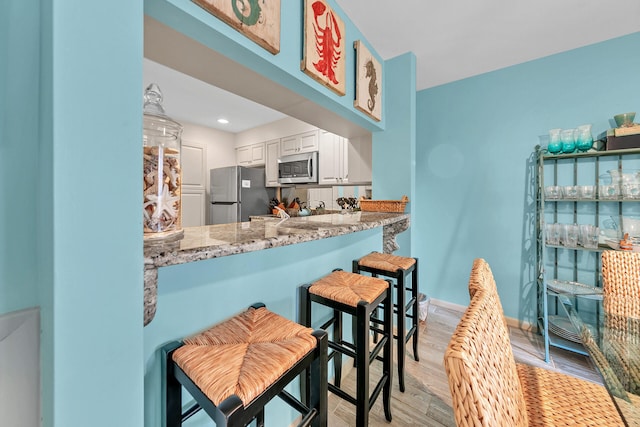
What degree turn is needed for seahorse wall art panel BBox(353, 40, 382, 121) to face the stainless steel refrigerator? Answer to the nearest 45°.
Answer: approximately 180°

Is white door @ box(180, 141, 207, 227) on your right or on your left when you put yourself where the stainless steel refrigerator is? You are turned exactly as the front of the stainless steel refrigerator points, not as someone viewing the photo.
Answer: on your right

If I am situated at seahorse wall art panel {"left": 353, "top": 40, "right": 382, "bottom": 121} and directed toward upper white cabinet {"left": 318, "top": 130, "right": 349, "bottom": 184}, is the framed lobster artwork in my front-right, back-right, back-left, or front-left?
back-left

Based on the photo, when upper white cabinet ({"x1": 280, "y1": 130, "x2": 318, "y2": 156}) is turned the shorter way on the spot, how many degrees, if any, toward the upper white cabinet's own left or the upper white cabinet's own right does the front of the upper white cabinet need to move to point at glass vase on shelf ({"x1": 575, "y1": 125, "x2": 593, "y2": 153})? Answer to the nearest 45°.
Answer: approximately 90° to the upper white cabinet's own left

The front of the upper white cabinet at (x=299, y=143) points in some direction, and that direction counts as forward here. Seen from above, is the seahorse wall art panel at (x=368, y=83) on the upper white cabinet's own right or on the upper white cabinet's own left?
on the upper white cabinet's own left

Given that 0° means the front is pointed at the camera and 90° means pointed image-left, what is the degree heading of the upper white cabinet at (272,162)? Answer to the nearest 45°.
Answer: approximately 45°
